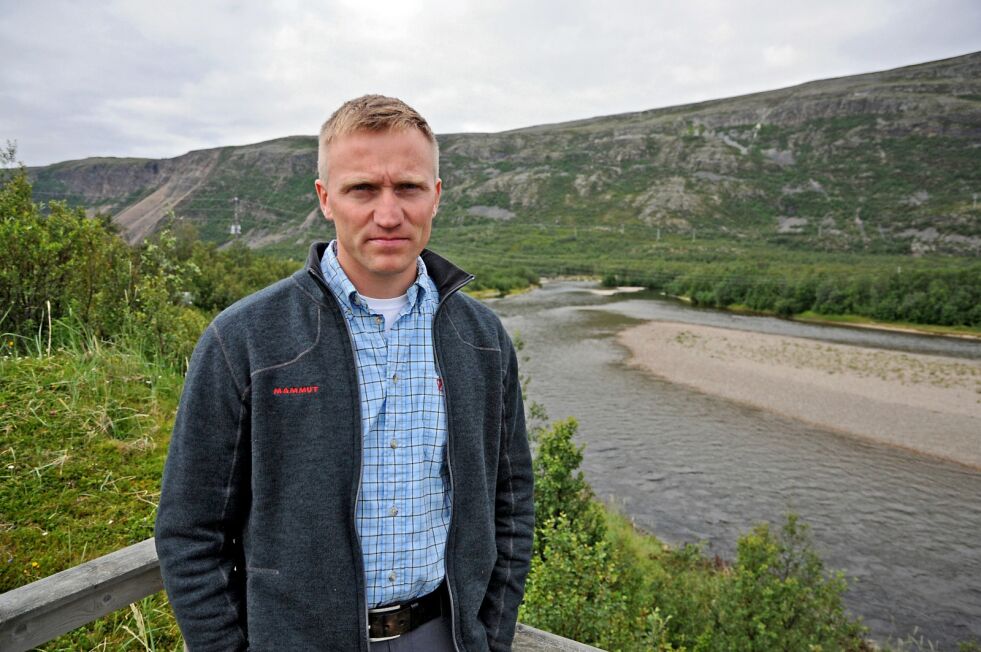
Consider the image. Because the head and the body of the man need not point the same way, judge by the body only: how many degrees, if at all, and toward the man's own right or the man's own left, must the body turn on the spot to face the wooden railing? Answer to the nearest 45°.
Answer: approximately 180°

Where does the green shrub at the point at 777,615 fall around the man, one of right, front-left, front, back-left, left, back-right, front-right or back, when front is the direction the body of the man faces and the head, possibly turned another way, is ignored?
left

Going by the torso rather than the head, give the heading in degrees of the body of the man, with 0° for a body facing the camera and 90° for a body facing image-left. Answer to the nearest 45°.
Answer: approximately 315°

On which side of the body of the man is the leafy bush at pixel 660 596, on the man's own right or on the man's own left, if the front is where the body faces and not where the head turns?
on the man's own left
